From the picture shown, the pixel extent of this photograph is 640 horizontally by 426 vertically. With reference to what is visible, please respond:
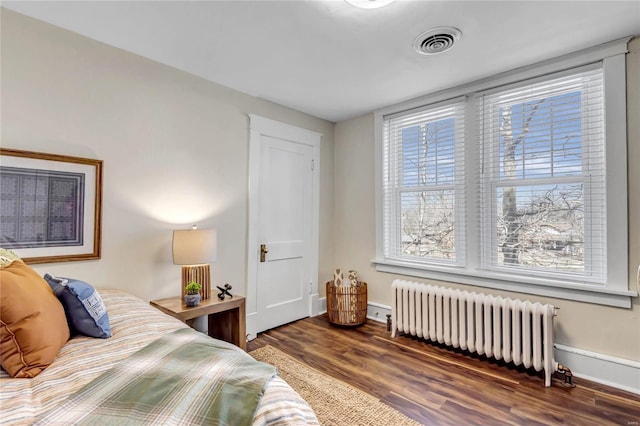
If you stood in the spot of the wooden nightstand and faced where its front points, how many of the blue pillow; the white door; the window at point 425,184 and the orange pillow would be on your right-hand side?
2

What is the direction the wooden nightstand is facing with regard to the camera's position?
facing the viewer and to the right of the viewer

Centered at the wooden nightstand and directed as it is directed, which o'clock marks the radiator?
The radiator is roughly at 11 o'clock from the wooden nightstand.

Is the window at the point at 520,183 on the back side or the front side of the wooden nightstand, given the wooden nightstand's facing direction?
on the front side

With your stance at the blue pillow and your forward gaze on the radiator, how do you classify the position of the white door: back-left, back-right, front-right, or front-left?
front-left

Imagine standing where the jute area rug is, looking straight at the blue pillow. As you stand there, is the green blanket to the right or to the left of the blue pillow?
left

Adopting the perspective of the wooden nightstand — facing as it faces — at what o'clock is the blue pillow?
The blue pillow is roughly at 3 o'clock from the wooden nightstand.

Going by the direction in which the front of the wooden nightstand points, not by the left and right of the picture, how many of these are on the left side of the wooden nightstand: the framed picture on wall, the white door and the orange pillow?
1

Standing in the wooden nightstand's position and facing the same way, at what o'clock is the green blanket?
The green blanket is roughly at 2 o'clock from the wooden nightstand.

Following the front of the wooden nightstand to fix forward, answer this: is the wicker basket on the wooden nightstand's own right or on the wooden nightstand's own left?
on the wooden nightstand's own left

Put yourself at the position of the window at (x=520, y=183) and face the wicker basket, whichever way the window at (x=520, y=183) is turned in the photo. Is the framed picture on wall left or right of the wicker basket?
left

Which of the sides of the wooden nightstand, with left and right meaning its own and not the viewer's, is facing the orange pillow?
right

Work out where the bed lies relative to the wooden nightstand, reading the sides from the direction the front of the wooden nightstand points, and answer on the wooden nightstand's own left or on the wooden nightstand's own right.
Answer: on the wooden nightstand's own right

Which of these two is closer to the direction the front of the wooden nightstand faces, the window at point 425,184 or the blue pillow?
the window

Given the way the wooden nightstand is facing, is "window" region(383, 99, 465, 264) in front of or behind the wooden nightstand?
in front

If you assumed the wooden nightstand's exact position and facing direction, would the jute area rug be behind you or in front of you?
in front

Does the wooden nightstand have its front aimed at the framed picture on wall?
no
